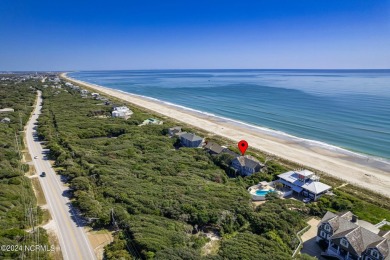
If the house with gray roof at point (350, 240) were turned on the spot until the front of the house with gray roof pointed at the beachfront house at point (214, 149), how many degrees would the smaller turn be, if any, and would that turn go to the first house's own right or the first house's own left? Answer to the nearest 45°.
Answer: approximately 90° to the first house's own right

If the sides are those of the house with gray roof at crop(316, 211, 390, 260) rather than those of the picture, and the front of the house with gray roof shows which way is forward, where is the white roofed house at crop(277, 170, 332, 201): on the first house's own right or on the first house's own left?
on the first house's own right

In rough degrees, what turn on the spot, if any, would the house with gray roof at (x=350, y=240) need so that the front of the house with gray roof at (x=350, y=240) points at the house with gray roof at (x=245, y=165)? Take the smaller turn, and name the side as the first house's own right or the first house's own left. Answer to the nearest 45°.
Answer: approximately 90° to the first house's own right
